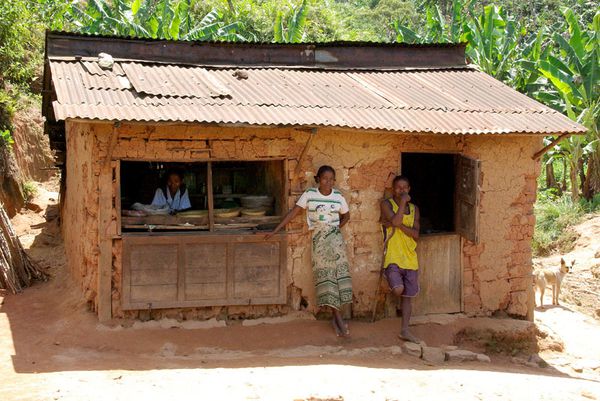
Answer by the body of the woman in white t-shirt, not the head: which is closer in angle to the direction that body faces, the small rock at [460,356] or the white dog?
the small rock

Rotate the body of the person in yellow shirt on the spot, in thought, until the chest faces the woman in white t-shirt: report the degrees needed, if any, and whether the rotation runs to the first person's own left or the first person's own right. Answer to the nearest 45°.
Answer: approximately 45° to the first person's own right

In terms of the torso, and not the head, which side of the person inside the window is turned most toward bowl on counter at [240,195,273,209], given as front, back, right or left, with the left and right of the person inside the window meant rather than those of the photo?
left

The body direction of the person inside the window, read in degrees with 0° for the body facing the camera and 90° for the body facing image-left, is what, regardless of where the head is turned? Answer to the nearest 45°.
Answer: approximately 0°

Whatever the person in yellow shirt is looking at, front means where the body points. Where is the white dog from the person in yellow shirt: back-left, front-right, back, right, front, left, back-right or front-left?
back-left

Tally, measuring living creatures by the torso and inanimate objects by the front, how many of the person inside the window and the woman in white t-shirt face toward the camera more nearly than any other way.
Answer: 2

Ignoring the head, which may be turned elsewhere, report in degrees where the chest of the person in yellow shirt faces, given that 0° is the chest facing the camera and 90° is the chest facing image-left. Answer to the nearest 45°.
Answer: approximately 0°

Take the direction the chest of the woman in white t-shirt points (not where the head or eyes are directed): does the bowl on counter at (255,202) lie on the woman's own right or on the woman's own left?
on the woman's own right
